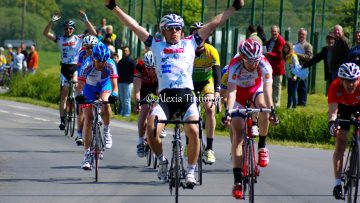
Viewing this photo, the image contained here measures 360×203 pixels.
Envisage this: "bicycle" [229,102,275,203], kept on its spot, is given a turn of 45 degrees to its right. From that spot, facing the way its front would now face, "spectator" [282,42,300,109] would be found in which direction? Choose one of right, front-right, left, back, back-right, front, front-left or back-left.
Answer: back-right

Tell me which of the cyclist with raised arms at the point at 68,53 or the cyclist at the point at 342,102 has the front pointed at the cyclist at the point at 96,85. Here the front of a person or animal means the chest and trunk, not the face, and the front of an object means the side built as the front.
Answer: the cyclist with raised arms

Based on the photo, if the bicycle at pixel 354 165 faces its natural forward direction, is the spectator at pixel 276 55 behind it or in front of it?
behind

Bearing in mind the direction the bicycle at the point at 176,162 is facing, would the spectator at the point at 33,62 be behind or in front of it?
behind

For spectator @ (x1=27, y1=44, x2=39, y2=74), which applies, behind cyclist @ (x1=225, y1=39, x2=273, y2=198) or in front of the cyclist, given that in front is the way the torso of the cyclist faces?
behind

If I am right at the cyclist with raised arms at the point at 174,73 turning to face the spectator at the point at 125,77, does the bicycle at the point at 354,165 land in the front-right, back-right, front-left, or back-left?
back-right

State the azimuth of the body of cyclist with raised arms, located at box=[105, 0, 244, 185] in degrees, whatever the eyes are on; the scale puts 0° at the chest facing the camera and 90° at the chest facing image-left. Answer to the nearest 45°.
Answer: approximately 0°
